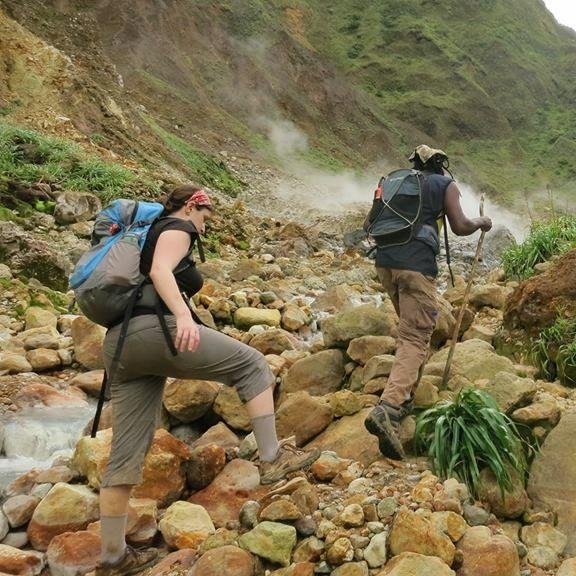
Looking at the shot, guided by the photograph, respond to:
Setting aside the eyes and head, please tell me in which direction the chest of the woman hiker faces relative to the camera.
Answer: to the viewer's right

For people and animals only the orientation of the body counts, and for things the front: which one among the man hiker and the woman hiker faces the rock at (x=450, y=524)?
the woman hiker

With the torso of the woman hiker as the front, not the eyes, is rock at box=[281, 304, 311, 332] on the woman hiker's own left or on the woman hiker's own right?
on the woman hiker's own left

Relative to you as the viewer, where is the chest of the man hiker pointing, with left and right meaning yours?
facing away from the viewer and to the right of the viewer

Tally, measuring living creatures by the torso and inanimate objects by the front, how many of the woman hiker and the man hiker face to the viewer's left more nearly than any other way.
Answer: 0

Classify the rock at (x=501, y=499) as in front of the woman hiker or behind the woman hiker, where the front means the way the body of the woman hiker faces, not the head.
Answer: in front

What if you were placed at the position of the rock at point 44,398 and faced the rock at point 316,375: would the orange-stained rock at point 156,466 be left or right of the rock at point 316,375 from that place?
right

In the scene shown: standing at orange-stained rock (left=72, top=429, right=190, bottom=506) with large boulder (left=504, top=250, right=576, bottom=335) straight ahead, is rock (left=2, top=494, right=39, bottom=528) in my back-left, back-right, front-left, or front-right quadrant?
back-left

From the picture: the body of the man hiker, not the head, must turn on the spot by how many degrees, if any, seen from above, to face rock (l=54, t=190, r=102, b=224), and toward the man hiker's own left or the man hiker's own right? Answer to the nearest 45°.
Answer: approximately 90° to the man hiker's own left
